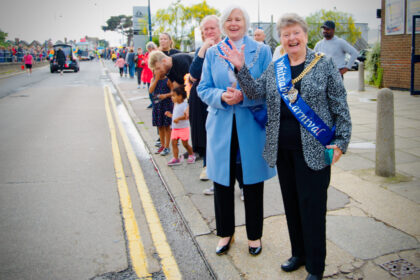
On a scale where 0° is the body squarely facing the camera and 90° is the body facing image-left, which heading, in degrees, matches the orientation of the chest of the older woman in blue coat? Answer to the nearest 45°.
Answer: approximately 0°

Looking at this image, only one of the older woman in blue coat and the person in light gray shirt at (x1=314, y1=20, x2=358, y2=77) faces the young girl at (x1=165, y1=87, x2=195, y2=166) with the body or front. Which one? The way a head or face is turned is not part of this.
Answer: the person in light gray shirt

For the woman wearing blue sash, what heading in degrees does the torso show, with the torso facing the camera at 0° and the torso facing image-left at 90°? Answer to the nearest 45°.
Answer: approximately 45°

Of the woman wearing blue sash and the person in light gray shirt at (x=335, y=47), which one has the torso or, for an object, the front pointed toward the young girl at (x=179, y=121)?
the person in light gray shirt

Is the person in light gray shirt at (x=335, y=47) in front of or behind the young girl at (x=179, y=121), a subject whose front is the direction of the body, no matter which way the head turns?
behind

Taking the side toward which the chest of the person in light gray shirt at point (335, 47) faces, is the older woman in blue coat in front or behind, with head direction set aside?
in front

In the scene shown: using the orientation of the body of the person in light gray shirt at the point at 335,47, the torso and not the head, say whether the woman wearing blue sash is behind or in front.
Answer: in front

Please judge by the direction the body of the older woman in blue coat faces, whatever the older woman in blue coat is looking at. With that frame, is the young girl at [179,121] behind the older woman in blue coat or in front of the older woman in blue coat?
behind

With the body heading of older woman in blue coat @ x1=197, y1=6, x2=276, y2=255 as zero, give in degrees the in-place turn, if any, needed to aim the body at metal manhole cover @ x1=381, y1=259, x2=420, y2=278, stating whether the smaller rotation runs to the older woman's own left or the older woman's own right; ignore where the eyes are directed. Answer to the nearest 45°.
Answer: approximately 90° to the older woman's own left

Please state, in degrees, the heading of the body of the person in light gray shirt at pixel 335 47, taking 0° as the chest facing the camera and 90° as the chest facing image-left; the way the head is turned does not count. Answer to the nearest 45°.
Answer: approximately 45°

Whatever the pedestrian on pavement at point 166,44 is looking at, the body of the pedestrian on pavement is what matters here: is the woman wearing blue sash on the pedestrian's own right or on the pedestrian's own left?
on the pedestrian's own left
